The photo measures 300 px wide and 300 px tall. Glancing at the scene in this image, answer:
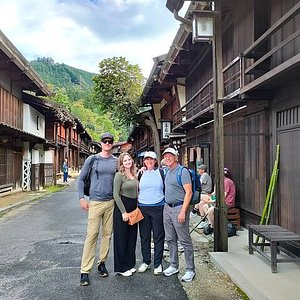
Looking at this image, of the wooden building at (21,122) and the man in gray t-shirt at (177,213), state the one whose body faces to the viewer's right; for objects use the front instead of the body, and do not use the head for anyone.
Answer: the wooden building

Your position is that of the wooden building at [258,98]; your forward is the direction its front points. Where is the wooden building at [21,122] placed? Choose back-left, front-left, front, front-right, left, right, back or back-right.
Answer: front-right

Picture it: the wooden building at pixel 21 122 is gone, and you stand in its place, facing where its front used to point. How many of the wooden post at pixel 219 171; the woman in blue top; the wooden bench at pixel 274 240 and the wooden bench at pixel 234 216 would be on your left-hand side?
0

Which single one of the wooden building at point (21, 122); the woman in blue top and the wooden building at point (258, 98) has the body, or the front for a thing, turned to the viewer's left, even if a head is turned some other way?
the wooden building at point (258, 98)

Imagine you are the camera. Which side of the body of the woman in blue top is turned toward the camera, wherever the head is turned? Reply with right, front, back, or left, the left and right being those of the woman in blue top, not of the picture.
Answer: front

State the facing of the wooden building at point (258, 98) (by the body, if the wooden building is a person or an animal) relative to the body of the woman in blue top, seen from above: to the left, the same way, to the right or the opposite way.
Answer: to the right

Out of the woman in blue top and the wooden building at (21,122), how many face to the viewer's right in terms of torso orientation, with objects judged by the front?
1

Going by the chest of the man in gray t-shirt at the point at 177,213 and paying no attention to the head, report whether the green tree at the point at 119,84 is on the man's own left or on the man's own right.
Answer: on the man's own right

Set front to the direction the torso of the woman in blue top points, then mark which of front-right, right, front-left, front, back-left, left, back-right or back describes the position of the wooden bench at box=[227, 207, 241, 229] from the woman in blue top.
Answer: back-left

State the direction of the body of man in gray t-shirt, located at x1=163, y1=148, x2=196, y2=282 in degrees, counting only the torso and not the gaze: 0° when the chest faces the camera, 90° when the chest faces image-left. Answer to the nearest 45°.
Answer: approximately 45°

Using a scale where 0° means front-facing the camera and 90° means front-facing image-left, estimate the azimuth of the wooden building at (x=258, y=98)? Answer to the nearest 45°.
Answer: approximately 90°

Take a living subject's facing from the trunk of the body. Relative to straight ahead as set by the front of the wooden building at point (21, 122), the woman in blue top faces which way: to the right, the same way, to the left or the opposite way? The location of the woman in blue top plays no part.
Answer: to the right

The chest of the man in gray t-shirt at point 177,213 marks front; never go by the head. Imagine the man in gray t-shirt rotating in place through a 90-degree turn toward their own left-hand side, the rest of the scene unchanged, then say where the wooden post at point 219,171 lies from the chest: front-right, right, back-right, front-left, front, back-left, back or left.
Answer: left

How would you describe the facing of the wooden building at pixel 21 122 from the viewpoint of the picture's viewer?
facing to the right of the viewer

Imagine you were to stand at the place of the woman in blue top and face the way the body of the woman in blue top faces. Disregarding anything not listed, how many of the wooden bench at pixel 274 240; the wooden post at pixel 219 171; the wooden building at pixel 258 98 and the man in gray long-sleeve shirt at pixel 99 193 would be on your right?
1

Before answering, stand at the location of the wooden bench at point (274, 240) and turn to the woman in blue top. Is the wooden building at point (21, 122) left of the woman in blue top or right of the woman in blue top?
right
